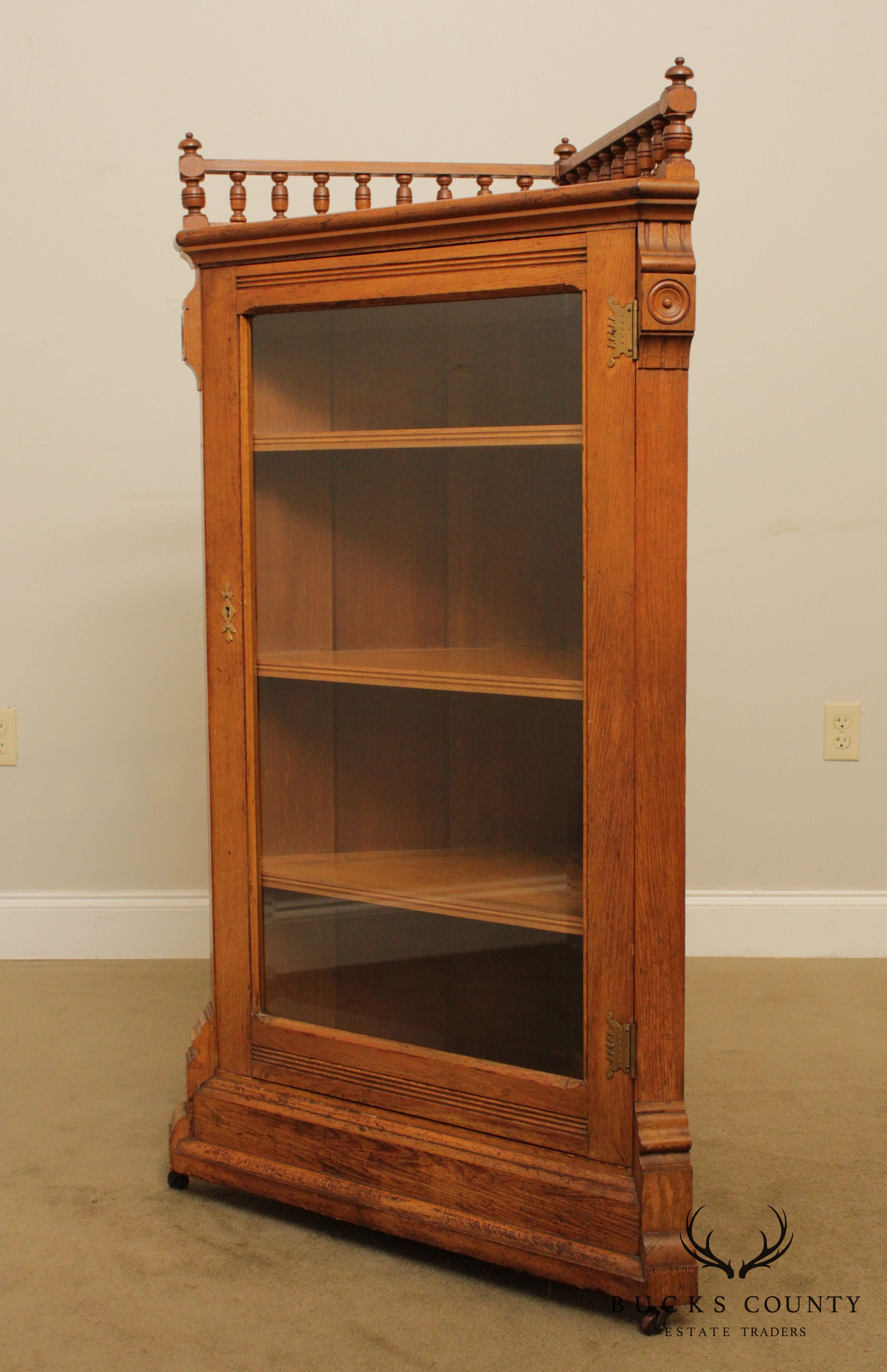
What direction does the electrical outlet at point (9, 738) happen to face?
toward the camera

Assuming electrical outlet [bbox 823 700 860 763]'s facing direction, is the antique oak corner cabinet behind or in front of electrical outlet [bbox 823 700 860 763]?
in front

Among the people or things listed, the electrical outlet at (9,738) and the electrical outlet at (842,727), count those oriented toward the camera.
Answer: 2

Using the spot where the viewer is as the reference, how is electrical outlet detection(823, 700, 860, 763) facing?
facing the viewer

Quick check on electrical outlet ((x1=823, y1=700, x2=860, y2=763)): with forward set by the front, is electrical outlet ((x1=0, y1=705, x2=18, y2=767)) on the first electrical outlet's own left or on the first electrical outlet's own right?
on the first electrical outlet's own right

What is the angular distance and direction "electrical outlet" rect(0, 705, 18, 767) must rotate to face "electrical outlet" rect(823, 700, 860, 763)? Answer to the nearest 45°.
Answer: approximately 90° to its left

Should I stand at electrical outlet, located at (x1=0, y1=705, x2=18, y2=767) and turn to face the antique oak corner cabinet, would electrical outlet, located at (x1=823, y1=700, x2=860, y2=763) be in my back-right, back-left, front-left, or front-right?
front-left

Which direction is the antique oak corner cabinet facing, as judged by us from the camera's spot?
facing the viewer and to the left of the viewer

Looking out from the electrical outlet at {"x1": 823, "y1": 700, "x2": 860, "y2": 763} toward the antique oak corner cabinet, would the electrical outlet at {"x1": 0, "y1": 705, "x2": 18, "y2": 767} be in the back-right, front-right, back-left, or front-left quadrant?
front-right

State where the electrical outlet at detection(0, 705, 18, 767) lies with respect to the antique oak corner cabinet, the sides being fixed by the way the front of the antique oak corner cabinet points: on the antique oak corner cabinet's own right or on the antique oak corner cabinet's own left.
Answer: on the antique oak corner cabinet's own right

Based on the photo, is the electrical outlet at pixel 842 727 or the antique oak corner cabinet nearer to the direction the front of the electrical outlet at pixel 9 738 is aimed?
the antique oak corner cabinet
